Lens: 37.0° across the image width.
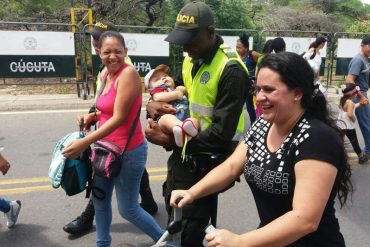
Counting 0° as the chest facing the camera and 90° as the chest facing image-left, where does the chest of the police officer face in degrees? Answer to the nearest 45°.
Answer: approximately 45°

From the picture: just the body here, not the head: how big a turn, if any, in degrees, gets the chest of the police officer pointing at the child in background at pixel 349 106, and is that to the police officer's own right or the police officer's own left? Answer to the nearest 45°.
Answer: approximately 180°

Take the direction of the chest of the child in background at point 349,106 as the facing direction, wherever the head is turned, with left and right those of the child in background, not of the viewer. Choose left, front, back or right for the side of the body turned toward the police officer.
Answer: right

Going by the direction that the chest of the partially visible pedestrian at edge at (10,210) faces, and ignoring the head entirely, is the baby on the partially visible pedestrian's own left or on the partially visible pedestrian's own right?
on the partially visible pedestrian's own left

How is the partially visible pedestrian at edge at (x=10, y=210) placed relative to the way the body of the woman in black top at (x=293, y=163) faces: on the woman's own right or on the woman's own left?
on the woman's own right

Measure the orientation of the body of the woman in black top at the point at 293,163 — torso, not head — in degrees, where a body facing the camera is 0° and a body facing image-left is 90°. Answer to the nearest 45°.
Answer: approximately 45°
